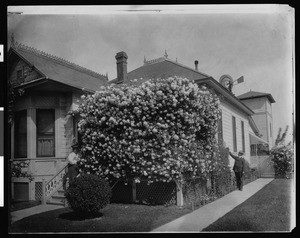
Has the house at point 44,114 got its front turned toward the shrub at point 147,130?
no

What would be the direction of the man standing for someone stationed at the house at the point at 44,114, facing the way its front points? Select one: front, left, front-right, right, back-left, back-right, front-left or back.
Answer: back-left

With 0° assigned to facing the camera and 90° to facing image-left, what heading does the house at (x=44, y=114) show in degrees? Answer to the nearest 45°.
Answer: approximately 45°

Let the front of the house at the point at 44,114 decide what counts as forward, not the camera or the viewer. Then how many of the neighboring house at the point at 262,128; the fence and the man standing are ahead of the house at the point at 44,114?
0

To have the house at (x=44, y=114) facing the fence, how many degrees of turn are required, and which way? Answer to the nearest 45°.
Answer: approximately 135° to its left

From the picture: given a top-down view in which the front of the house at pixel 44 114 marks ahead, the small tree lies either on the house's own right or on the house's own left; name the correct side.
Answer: on the house's own left

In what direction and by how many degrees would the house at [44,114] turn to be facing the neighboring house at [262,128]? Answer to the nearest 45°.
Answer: approximately 135° to its left
